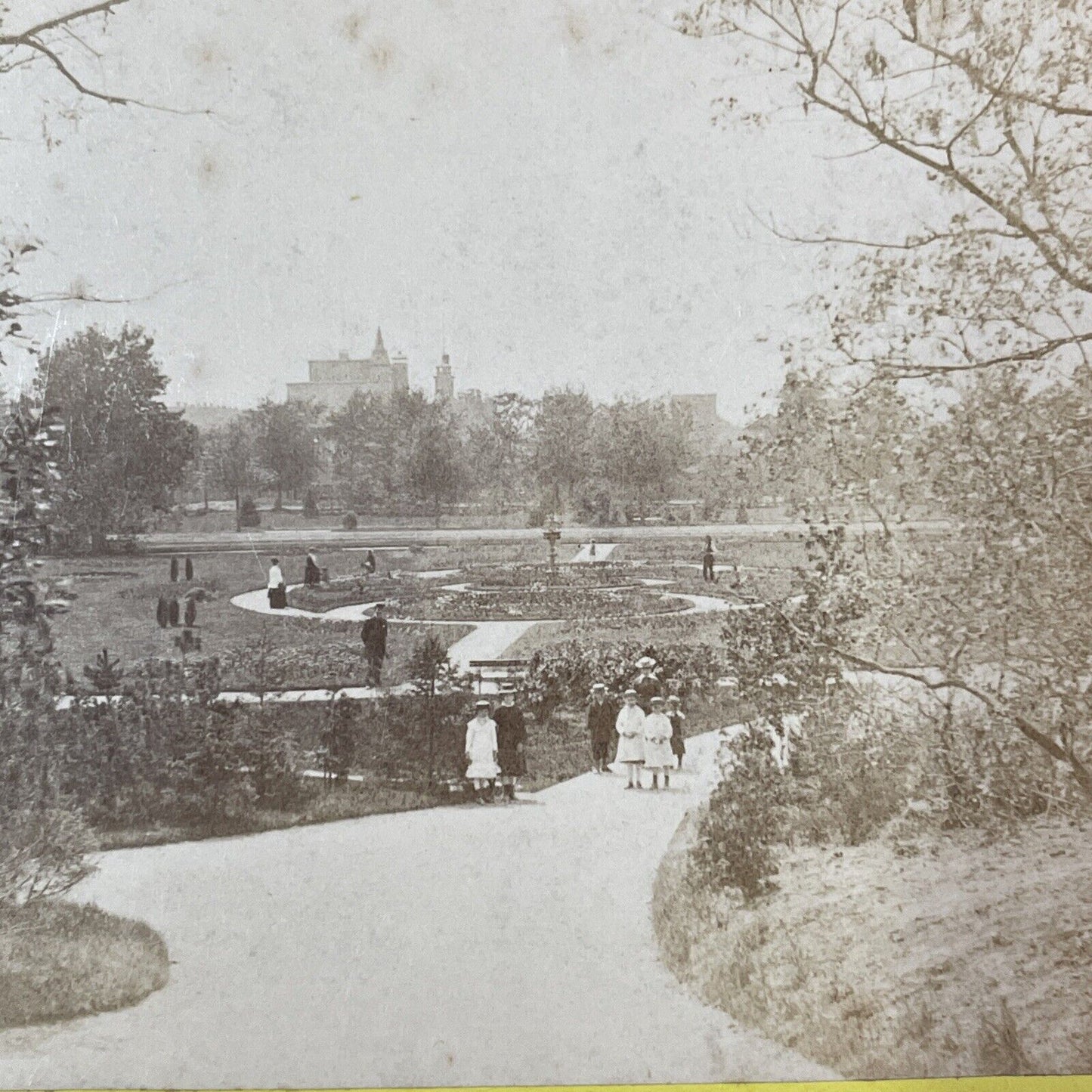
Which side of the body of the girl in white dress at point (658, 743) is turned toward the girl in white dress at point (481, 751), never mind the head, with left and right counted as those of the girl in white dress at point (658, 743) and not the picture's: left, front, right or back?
right

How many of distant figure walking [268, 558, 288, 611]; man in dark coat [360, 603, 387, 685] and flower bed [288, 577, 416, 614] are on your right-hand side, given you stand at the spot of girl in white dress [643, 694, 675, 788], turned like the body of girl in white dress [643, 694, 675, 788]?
3
